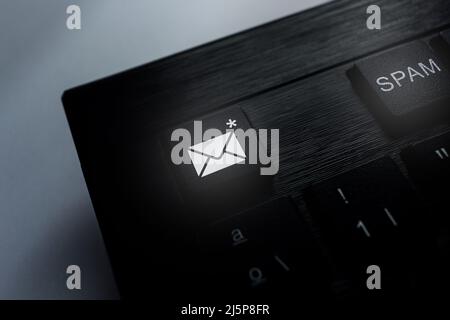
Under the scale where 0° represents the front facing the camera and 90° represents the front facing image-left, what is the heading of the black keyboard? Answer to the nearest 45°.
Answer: approximately 0°
